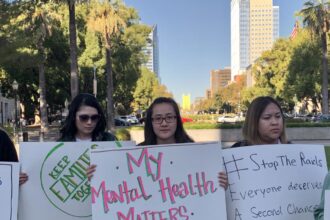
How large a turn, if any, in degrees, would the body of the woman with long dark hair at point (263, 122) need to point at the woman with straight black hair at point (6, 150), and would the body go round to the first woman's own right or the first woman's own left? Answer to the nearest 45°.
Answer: approximately 135° to the first woman's own right

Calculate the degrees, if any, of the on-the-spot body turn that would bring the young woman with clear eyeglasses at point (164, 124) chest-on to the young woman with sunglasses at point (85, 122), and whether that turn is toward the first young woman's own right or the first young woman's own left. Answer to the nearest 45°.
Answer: approximately 90° to the first young woman's own right

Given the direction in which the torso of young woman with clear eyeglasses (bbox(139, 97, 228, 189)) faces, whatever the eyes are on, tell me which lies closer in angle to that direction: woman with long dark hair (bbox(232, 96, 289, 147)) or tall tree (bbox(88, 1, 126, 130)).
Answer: the woman with long dark hair

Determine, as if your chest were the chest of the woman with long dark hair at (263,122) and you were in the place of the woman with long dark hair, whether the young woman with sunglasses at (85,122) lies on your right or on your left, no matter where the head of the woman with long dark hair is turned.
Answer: on your right

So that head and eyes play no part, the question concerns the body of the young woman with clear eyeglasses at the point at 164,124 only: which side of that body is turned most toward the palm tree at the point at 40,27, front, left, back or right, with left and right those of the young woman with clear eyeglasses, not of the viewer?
back

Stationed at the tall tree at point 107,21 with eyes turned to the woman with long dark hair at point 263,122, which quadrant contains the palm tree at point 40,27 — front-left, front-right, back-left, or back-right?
back-right

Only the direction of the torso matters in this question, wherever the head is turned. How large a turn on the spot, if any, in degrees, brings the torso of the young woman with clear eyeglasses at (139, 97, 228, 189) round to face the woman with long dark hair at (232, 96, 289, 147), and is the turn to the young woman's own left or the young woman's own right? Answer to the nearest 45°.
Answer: approximately 90° to the young woman's own left

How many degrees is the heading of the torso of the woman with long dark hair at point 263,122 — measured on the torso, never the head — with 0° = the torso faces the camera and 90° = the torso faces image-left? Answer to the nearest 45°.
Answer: approximately 315°
